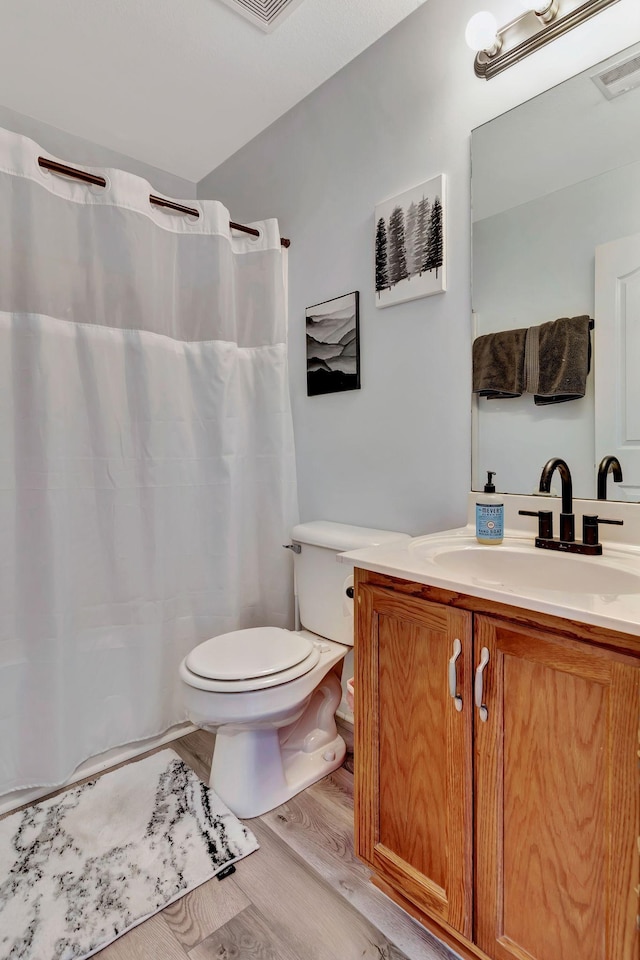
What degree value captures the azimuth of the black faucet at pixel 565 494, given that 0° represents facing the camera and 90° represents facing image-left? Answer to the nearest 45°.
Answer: approximately 45°

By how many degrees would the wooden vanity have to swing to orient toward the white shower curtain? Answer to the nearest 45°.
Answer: approximately 45° to its right

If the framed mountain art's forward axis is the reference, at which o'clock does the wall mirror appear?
The wall mirror is roughly at 9 o'clock from the framed mountain art.
